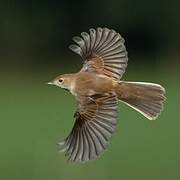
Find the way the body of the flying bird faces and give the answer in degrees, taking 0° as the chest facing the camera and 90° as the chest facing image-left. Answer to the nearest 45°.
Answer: approximately 90°
